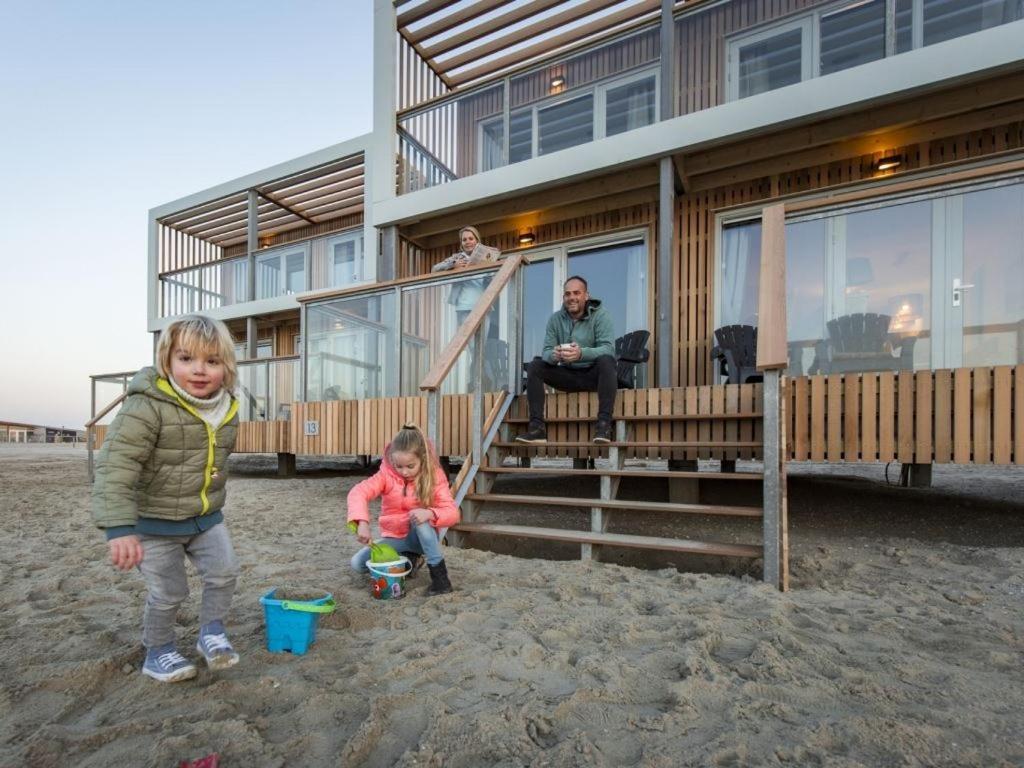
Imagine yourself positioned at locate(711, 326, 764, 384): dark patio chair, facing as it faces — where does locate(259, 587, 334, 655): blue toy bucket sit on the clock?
The blue toy bucket is roughly at 2 o'clock from the dark patio chair.

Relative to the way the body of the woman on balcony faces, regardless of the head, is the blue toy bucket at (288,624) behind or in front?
in front

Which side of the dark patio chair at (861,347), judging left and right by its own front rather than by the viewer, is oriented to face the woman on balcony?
right

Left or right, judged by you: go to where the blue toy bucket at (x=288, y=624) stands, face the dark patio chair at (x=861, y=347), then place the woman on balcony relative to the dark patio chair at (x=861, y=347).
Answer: left

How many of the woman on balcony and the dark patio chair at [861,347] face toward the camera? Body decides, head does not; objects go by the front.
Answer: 2

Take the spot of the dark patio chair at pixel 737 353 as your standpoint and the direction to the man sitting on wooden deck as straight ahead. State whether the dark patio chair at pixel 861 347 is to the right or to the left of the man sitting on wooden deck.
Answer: left

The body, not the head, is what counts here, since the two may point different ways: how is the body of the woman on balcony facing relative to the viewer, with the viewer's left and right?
facing the viewer

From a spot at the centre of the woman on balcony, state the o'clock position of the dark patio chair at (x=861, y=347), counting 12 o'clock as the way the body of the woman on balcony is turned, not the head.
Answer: The dark patio chair is roughly at 10 o'clock from the woman on balcony.

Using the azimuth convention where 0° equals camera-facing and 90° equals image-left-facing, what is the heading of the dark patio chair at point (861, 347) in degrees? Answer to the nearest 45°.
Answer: approximately 0°

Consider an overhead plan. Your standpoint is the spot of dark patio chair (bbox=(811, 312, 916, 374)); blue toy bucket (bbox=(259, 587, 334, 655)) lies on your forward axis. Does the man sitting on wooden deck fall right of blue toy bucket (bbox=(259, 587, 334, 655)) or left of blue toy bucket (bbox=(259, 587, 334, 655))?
right

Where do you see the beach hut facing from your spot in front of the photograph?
facing the viewer and to the left of the viewer

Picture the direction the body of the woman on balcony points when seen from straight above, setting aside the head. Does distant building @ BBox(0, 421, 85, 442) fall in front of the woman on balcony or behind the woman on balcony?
behind

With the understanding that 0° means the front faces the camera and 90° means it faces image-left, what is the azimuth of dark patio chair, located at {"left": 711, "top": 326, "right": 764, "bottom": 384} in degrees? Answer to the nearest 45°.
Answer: approximately 315°

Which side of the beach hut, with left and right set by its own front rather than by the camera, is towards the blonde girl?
front
